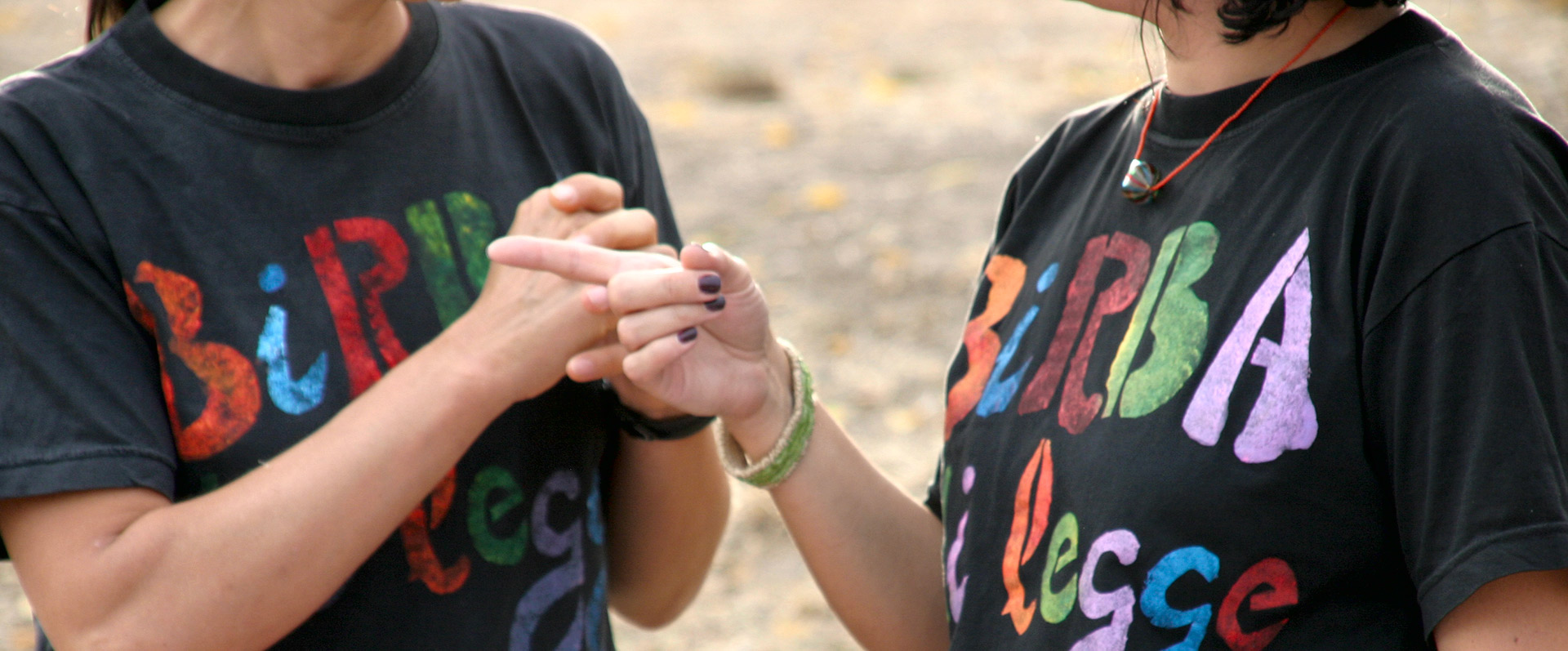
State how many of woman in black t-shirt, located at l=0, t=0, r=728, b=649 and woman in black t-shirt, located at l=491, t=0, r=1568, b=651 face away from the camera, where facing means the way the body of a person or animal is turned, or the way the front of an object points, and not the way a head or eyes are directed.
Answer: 0

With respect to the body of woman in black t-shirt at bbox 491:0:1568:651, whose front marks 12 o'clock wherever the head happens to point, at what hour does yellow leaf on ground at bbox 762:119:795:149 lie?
The yellow leaf on ground is roughly at 4 o'clock from the woman in black t-shirt.

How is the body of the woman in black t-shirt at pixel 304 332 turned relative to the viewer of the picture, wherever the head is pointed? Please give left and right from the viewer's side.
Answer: facing the viewer and to the right of the viewer

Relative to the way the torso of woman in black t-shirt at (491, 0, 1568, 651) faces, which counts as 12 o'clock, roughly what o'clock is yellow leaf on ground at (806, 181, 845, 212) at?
The yellow leaf on ground is roughly at 4 o'clock from the woman in black t-shirt.

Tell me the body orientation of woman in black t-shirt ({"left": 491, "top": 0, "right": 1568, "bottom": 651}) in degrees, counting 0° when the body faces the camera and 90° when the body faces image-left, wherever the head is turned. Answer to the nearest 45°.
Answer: approximately 45°

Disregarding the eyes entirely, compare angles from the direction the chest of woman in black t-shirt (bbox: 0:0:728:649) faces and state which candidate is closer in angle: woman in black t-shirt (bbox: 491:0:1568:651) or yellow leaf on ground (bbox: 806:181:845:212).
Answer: the woman in black t-shirt
